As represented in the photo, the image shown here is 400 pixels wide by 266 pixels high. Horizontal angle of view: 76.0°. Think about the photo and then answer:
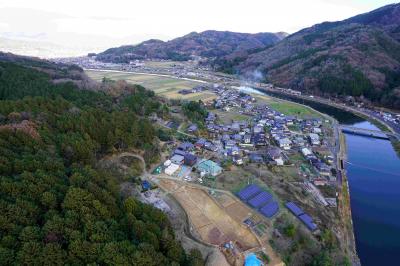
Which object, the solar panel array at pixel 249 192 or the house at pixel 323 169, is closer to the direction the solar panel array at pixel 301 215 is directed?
the solar panel array

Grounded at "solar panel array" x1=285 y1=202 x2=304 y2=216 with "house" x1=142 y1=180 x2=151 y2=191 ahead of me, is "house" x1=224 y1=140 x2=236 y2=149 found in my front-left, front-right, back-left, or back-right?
front-right

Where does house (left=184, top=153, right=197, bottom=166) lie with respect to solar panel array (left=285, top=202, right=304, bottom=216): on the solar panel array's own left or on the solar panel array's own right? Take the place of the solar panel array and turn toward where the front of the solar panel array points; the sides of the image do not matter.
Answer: on the solar panel array's own right

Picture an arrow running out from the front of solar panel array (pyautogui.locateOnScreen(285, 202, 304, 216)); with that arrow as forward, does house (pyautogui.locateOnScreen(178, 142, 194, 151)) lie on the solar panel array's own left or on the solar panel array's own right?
on the solar panel array's own right

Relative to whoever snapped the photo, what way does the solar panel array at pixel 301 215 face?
facing the viewer and to the left of the viewer

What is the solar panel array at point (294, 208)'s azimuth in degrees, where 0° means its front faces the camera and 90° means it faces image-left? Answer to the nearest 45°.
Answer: approximately 45°

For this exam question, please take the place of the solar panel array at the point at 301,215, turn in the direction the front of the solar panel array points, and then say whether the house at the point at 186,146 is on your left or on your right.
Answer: on your right

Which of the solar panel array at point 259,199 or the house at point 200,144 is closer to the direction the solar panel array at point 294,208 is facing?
the solar panel array

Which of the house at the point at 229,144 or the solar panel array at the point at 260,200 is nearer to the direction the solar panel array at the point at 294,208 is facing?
the solar panel array
